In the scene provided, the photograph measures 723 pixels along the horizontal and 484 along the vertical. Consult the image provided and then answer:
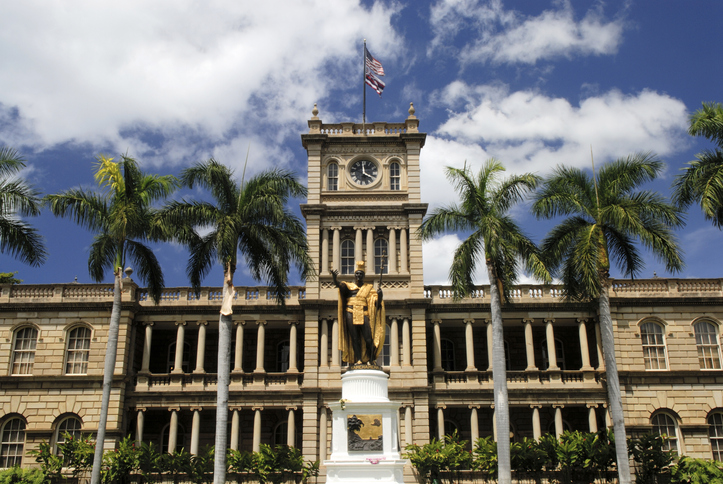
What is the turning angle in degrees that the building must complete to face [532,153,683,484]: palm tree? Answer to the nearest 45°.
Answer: approximately 45° to its left

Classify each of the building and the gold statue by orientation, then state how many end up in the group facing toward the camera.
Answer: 2

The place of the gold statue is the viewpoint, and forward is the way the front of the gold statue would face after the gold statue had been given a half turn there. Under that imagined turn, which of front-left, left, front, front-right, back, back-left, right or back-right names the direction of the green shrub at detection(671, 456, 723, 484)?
front-right

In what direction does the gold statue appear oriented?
toward the camera

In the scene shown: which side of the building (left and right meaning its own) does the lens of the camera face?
front

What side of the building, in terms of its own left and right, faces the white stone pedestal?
front

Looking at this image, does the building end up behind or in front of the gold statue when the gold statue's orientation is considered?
behind

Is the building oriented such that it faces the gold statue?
yes
